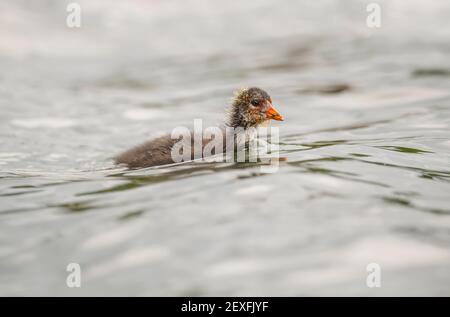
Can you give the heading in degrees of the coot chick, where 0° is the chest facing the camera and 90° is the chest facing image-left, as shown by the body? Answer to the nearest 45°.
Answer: approximately 270°
